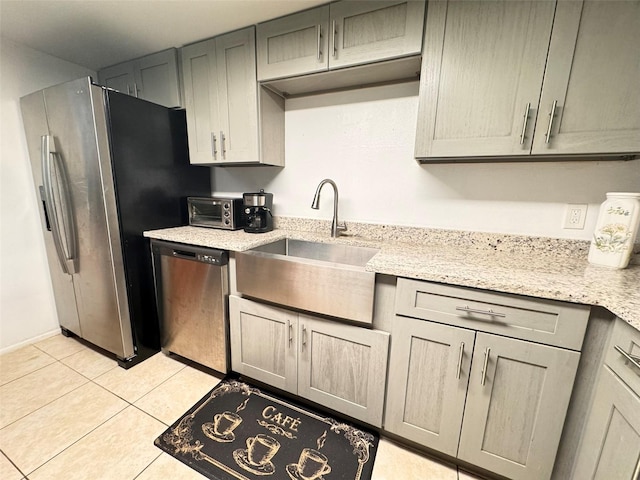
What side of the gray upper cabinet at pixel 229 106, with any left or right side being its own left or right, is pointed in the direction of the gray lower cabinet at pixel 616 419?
left

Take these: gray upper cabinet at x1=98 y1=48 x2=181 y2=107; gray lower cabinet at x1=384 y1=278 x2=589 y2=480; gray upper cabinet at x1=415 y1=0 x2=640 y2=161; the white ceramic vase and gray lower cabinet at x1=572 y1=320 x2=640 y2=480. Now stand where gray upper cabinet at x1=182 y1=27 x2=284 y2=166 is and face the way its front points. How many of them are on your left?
4

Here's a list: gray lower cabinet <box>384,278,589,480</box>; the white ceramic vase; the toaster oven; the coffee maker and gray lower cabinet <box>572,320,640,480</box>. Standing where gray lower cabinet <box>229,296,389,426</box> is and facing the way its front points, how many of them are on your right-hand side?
2

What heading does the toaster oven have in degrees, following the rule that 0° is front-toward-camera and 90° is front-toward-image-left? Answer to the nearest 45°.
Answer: approximately 45°

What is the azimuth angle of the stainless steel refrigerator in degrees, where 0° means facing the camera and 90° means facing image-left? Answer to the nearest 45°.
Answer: approximately 45°

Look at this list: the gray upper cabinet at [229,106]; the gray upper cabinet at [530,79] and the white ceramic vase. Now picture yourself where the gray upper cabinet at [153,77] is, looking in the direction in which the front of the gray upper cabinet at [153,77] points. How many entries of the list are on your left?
3

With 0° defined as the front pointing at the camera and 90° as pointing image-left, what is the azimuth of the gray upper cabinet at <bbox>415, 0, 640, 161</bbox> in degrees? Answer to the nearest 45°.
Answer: approximately 0°
